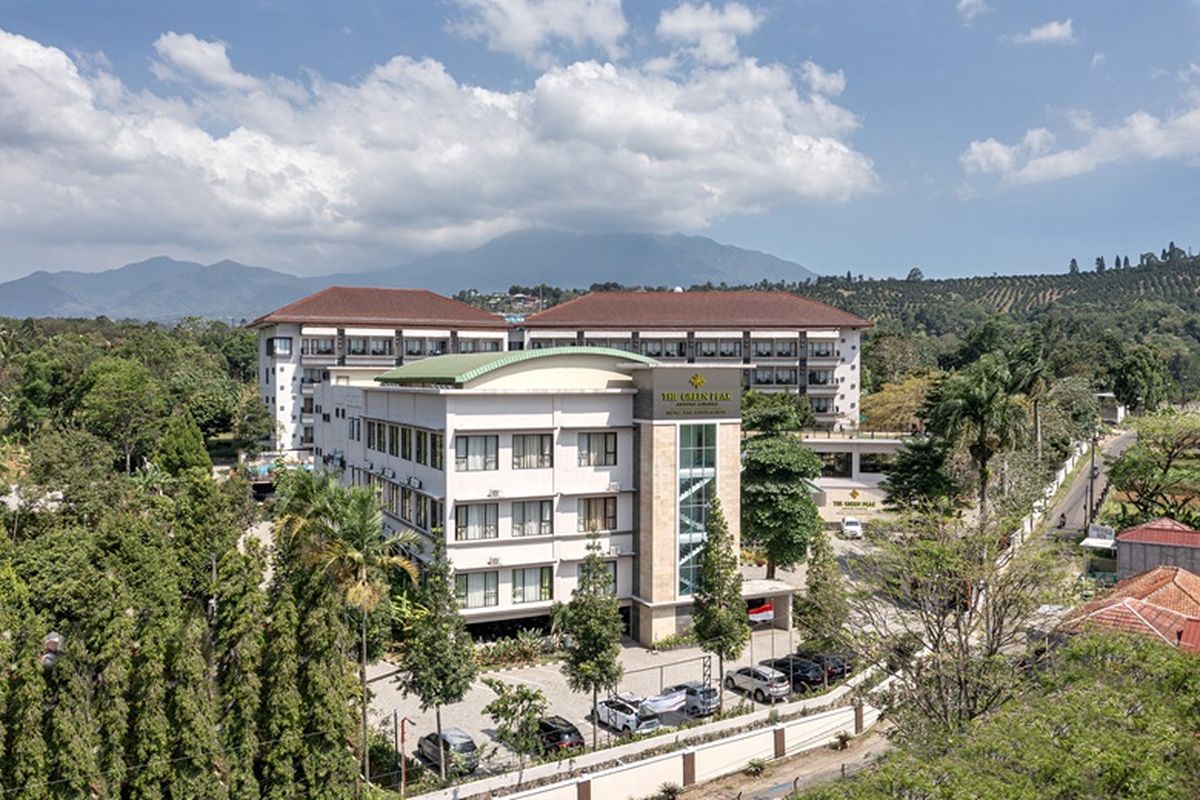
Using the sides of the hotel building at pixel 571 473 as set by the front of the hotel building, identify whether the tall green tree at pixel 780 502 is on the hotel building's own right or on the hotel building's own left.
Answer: on the hotel building's own left

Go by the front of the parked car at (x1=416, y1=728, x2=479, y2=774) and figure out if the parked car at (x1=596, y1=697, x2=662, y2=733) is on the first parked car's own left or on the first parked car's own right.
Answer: on the first parked car's own left

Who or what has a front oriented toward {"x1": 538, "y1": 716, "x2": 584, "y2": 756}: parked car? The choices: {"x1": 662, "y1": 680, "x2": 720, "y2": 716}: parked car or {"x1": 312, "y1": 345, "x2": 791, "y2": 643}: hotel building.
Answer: the hotel building

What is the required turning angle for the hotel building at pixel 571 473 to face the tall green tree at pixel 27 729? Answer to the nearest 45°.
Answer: approximately 45° to its right

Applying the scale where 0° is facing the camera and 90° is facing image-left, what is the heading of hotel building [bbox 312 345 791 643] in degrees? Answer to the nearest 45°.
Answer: approximately 0°
